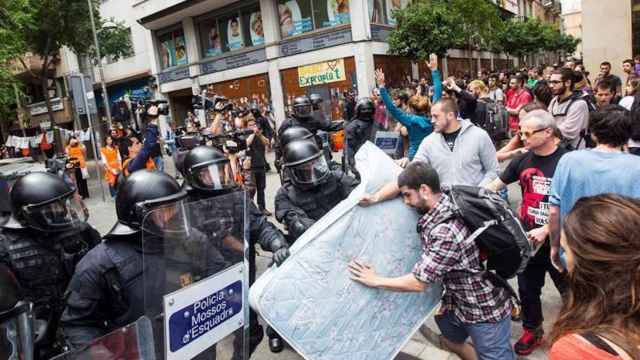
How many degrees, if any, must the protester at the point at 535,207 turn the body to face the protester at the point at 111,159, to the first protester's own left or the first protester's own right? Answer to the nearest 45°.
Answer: approximately 90° to the first protester's own right

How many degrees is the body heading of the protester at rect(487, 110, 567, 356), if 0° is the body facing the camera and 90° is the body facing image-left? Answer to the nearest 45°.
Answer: approximately 45°

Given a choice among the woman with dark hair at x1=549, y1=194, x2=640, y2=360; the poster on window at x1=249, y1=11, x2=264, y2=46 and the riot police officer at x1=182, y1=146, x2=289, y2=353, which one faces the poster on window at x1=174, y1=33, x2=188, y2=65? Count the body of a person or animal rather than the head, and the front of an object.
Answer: the woman with dark hair

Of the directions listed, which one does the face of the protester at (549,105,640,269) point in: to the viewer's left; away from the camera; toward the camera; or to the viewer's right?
away from the camera

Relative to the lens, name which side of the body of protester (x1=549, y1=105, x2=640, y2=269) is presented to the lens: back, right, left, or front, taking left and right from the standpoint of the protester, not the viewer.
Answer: back

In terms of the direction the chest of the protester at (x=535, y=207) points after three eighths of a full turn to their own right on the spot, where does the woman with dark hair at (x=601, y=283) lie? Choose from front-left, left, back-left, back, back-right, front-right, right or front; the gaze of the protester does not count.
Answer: back

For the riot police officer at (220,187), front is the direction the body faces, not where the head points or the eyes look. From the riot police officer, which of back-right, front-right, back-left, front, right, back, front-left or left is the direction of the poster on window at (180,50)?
back-left

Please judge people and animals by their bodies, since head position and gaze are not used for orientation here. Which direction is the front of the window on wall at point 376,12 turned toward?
toward the camera

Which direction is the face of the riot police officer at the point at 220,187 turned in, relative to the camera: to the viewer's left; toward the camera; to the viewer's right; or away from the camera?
to the viewer's right

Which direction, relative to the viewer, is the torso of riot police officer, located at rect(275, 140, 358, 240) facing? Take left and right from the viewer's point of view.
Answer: facing the viewer and to the right of the viewer

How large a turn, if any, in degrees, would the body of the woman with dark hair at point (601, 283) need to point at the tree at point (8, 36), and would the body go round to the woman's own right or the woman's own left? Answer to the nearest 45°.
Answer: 0° — they already face it

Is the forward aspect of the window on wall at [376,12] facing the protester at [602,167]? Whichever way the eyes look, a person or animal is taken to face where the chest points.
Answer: yes

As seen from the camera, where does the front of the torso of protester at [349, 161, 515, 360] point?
to the viewer's left

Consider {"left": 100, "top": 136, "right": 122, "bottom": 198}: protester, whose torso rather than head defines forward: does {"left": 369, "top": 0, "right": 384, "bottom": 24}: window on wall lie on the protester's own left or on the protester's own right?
on the protester's own left

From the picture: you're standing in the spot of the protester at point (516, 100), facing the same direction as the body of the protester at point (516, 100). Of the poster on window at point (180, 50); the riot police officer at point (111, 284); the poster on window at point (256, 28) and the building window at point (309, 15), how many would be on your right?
3
